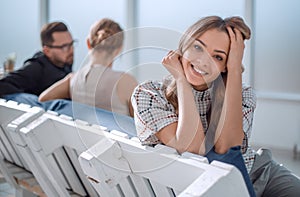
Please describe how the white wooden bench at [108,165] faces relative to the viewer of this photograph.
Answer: facing away from the viewer and to the right of the viewer

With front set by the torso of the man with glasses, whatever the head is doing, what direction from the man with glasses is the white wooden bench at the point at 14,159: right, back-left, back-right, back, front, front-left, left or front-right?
right

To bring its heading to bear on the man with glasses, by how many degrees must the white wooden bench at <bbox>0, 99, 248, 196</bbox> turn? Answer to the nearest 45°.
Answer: approximately 45° to its left

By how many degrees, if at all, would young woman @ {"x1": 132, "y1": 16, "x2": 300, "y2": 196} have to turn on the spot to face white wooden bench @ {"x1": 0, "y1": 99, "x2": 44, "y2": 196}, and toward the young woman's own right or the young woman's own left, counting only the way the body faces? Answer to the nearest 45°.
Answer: approximately 135° to the young woman's own right

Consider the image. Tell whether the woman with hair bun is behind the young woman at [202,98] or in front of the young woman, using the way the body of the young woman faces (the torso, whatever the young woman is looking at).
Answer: behind

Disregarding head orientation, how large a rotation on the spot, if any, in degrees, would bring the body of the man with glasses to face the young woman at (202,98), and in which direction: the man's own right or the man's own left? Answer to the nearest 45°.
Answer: approximately 90° to the man's own right

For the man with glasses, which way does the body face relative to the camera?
to the viewer's right

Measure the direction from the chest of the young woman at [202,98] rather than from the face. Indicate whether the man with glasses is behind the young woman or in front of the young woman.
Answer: behind

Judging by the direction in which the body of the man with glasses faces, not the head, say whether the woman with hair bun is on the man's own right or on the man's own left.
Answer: on the man's own right

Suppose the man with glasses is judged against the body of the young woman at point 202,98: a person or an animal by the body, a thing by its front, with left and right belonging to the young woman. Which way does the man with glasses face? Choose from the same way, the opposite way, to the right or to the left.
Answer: to the left
